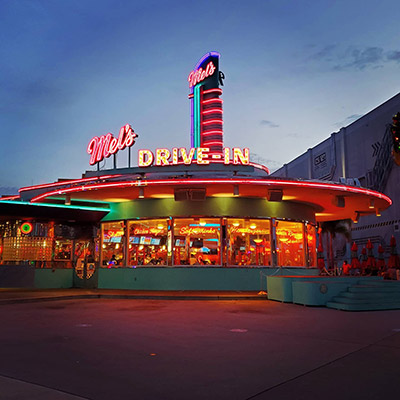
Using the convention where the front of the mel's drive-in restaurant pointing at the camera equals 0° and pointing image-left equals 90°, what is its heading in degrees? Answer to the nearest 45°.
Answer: approximately 0°

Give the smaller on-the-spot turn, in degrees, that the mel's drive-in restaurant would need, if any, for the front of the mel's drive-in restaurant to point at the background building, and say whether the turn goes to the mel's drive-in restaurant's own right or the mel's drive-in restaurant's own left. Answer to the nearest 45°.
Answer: approximately 135° to the mel's drive-in restaurant's own left
